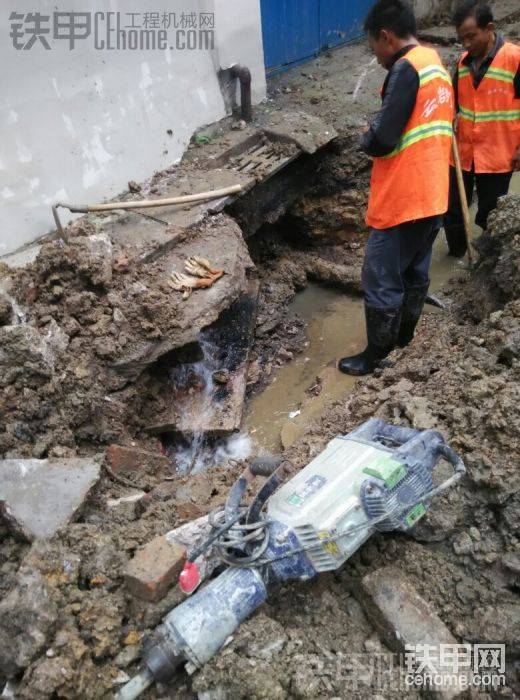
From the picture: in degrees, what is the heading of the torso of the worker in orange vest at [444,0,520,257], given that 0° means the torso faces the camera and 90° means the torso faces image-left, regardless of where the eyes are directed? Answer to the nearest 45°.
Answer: approximately 45°

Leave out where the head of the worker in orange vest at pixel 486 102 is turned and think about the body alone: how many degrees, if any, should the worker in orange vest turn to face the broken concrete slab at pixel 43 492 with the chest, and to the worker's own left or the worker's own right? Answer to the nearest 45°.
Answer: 0° — they already face it

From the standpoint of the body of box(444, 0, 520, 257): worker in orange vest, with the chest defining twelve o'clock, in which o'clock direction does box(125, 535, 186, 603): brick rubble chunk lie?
The brick rubble chunk is roughly at 11 o'clock from the worker in orange vest.

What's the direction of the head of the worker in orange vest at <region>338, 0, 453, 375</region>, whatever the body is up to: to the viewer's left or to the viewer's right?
to the viewer's left

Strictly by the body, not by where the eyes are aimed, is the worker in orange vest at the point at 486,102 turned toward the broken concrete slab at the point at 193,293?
yes

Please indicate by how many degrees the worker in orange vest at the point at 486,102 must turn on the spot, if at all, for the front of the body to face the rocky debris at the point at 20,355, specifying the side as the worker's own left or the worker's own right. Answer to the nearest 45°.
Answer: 0° — they already face it

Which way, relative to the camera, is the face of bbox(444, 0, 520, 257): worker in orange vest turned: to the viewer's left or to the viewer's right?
to the viewer's left

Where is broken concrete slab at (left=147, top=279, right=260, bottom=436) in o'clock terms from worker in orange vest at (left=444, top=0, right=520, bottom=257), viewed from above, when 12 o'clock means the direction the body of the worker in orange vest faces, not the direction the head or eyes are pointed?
The broken concrete slab is roughly at 12 o'clock from the worker in orange vest.

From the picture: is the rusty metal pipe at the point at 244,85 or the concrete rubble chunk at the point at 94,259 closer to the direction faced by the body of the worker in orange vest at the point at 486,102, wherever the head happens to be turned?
the concrete rubble chunk

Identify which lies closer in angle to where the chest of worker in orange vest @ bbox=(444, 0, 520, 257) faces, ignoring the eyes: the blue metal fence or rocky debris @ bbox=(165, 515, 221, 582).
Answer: the rocky debris
